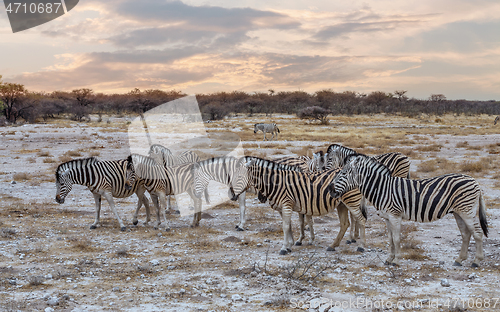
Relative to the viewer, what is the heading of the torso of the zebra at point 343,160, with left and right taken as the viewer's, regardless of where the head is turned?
facing to the left of the viewer

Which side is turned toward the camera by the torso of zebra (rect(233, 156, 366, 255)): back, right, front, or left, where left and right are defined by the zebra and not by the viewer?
left

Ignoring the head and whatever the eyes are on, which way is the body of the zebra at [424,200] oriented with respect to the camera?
to the viewer's left

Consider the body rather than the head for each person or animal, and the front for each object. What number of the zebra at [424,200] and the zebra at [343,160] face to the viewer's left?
2
